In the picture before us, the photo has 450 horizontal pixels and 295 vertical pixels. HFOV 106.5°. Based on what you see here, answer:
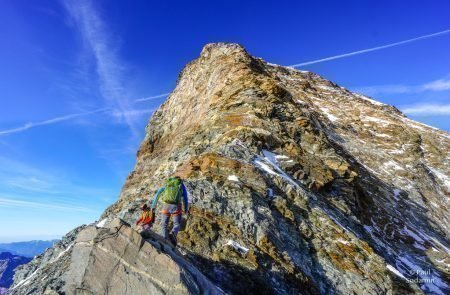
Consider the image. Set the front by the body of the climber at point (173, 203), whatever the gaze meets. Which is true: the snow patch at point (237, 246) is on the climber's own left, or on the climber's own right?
on the climber's own right

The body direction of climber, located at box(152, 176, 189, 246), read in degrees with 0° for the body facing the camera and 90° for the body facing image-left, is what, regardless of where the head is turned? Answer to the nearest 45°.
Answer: approximately 180°
